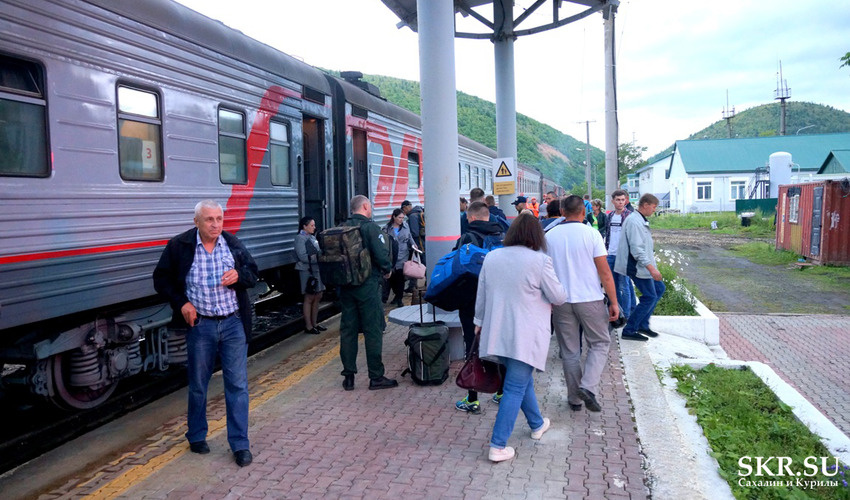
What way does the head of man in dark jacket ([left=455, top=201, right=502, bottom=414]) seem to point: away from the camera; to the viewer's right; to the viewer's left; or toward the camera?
away from the camera

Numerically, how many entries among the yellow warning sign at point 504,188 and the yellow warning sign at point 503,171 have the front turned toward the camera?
2

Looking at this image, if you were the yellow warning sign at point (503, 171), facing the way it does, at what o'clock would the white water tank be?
The white water tank is roughly at 7 o'clock from the yellow warning sign.

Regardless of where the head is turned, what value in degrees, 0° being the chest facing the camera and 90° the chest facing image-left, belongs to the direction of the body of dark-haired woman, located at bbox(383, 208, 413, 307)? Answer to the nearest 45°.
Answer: approximately 315°

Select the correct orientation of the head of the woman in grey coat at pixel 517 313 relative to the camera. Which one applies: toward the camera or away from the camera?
away from the camera

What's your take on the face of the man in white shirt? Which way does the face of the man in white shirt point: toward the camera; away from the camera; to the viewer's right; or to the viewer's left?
away from the camera

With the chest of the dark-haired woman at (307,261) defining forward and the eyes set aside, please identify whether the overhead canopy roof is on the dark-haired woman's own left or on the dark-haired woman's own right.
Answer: on the dark-haired woman's own left

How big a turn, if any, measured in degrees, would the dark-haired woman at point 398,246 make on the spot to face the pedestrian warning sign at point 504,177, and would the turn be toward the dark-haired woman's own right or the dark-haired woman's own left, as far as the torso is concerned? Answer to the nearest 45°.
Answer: approximately 90° to the dark-haired woman's own left

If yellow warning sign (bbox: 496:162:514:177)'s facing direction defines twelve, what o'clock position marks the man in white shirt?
The man in white shirt is roughly at 12 o'clock from the yellow warning sign.
